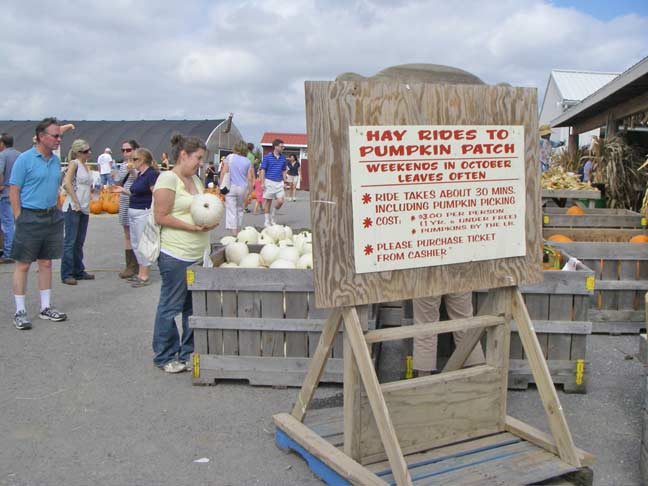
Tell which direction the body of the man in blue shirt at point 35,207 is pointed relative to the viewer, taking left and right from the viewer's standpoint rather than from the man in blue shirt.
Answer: facing the viewer and to the right of the viewer

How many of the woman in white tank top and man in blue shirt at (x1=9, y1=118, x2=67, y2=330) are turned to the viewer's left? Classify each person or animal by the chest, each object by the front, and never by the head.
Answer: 0

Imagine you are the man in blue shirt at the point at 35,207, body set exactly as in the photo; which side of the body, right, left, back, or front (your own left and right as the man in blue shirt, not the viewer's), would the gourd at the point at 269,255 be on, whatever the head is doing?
front

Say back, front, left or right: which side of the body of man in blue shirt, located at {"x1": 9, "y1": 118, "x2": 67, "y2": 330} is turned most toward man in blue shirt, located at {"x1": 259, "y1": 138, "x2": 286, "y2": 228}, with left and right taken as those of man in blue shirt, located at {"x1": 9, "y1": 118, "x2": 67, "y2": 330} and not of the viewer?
left

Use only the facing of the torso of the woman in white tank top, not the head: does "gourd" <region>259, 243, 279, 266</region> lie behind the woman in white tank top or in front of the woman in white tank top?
in front

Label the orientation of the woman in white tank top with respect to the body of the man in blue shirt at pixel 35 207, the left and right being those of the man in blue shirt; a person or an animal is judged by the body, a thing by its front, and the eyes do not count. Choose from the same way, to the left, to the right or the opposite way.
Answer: the same way

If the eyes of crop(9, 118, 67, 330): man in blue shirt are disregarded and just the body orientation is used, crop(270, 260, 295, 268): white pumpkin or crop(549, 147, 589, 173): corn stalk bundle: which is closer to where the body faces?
the white pumpkin

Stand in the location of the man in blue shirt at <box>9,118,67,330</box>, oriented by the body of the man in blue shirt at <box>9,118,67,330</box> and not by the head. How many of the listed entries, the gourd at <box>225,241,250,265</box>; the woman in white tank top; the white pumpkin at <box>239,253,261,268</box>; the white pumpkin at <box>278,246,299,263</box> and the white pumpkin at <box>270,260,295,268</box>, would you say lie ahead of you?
4

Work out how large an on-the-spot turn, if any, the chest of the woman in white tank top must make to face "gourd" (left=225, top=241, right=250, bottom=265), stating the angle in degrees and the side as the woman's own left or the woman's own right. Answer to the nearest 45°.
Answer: approximately 45° to the woman's own right

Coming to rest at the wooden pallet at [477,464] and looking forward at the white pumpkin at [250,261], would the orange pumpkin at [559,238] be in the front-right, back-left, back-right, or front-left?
front-right

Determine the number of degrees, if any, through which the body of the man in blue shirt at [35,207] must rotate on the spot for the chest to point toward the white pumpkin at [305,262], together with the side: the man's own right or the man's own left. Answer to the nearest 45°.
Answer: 0° — they already face it

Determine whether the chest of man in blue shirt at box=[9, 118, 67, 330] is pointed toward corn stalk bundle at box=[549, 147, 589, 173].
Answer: no

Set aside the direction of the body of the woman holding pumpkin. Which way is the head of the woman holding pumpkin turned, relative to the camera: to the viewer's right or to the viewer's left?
to the viewer's right

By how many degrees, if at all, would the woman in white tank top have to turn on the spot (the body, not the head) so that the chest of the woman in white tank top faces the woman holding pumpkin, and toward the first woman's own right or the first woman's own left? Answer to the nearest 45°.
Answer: approximately 45° to the first woman's own right

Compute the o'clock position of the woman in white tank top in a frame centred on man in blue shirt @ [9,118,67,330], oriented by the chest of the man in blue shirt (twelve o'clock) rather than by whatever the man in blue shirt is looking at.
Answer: The woman in white tank top is roughly at 8 o'clock from the man in blue shirt.

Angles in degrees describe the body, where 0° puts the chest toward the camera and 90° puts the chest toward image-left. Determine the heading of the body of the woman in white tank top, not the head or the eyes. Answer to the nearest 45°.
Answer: approximately 315°
